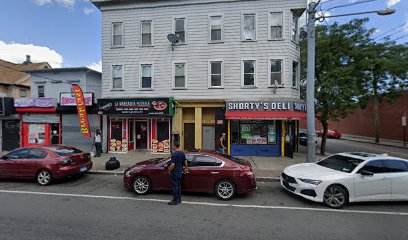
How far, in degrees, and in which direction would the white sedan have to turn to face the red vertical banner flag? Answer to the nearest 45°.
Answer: approximately 45° to its right

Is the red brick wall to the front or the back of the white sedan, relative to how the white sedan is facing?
to the back

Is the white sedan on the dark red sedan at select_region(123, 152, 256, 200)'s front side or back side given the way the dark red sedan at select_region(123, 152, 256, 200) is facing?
on the back side

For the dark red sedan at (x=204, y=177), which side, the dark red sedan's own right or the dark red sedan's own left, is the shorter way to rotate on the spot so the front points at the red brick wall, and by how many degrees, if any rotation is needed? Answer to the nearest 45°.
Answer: approximately 135° to the dark red sedan's own right

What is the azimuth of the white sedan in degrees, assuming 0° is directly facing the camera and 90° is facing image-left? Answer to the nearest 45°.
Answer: approximately 45°

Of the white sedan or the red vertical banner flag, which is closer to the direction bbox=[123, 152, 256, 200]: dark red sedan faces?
the red vertical banner flag

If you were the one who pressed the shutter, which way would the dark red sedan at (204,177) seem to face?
facing to the left of the viewer
